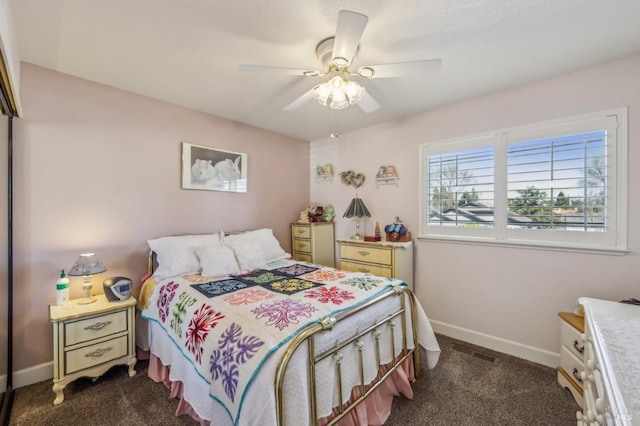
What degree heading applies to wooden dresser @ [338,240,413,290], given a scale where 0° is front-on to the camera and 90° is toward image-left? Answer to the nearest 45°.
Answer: approximately 45°

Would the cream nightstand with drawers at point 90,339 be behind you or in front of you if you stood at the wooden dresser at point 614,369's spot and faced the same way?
in front

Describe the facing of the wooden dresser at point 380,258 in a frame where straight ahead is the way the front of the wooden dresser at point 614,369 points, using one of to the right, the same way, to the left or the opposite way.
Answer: to the left

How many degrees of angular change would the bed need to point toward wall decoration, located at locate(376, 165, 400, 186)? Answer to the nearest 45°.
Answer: approximately 90° to its left

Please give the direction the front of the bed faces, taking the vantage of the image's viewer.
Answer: facing the viewer and to the right of the viewer

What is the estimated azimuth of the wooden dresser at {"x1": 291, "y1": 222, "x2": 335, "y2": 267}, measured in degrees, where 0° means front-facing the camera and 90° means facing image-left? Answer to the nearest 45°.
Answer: approximately 45°

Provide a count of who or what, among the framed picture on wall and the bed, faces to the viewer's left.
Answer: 0

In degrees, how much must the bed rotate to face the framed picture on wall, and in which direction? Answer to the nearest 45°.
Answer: approximately 180°

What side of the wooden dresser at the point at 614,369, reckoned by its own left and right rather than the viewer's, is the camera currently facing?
left
